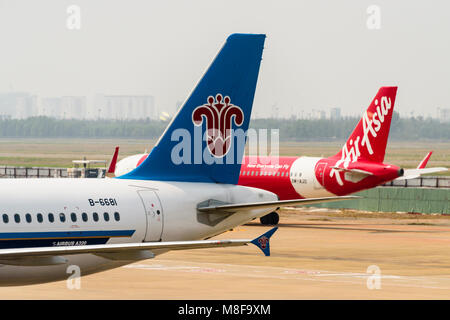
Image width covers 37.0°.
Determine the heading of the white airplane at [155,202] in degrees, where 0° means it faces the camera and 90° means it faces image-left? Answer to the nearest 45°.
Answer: approximately 45°
